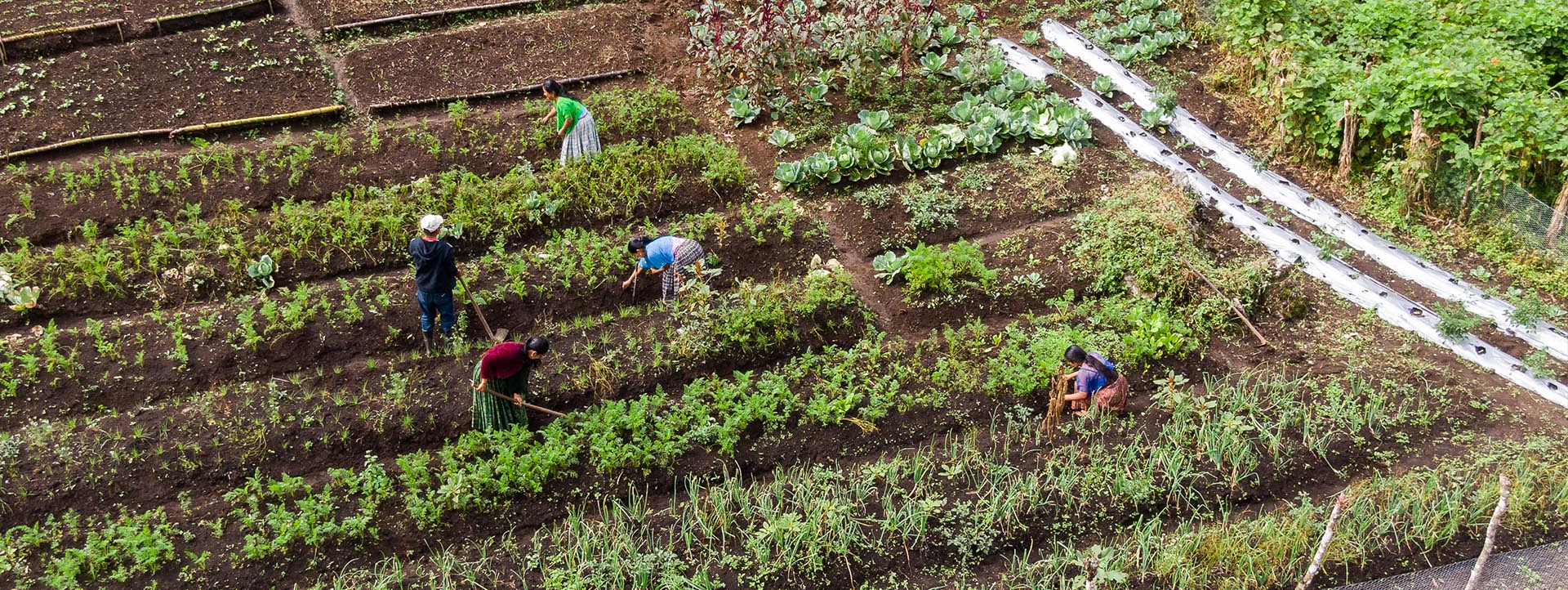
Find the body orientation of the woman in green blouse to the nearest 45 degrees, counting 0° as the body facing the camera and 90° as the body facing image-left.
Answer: approximately 90°

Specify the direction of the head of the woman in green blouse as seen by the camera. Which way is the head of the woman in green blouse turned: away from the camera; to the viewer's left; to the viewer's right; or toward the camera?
to the viewer's left

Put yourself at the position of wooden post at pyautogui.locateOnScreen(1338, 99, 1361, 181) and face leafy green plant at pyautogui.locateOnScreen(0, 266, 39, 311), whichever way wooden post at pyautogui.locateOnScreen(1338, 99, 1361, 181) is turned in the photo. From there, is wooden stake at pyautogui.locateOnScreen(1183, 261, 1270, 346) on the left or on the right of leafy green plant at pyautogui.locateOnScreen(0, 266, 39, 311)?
left

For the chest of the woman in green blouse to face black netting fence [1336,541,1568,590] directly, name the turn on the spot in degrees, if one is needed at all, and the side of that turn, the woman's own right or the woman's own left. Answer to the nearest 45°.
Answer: approximately 135° to the woman's own left

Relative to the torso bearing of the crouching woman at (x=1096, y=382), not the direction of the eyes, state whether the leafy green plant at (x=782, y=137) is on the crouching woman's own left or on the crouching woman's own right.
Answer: on the crouching woman's own right

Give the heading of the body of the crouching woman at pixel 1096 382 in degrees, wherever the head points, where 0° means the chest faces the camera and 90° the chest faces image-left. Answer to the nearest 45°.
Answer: approximately 90°

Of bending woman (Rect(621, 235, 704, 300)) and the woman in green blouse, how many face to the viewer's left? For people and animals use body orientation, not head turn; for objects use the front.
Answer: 2

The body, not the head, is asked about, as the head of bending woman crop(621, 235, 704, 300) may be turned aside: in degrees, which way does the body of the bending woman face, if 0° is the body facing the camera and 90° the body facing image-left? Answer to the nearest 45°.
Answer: approximately 90°

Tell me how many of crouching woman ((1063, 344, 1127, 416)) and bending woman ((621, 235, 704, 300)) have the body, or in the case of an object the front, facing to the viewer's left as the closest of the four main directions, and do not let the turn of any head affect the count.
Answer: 2
